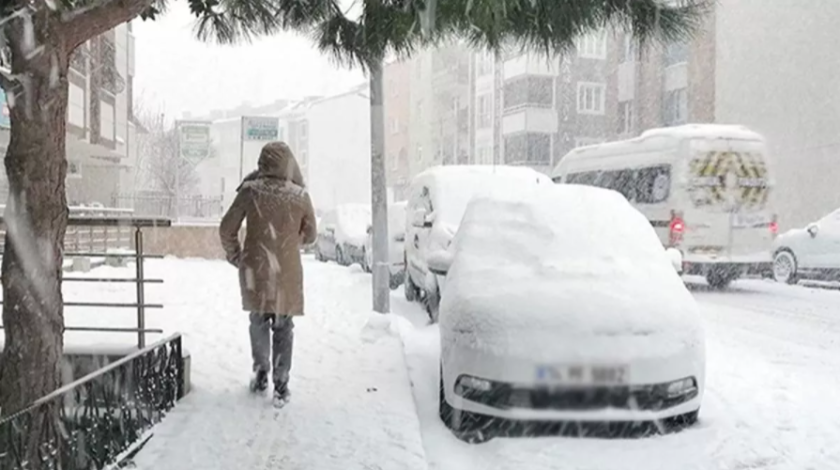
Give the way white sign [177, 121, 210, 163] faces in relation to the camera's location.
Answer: facing the viewer

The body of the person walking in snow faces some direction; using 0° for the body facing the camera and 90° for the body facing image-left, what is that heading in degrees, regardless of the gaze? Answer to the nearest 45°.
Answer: approximately 180°

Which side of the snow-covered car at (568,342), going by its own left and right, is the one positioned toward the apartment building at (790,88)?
back

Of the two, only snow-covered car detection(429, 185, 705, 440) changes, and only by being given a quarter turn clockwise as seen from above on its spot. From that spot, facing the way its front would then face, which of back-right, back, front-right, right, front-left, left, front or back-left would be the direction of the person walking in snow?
front

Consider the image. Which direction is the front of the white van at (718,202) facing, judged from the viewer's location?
facing away from the viewer and to the left of the viewer

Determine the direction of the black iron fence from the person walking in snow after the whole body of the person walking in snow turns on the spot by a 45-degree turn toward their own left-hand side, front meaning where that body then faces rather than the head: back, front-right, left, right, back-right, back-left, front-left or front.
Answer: left

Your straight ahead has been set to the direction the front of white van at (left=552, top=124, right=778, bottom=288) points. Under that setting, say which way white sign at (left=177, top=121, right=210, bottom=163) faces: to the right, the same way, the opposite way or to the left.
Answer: the opposite way

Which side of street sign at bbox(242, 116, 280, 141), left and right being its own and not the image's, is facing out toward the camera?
front

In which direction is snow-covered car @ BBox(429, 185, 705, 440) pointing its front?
toward the camera

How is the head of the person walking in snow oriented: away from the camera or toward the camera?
away from the camera

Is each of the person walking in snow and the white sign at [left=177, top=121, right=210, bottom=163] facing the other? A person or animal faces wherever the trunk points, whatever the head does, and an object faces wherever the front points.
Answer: yes

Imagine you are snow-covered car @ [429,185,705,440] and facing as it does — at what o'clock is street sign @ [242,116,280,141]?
The street sign is roughly at 5 o'clock from the snow-covered car.

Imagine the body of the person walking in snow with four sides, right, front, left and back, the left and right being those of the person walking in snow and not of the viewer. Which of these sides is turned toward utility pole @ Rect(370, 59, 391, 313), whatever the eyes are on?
front
